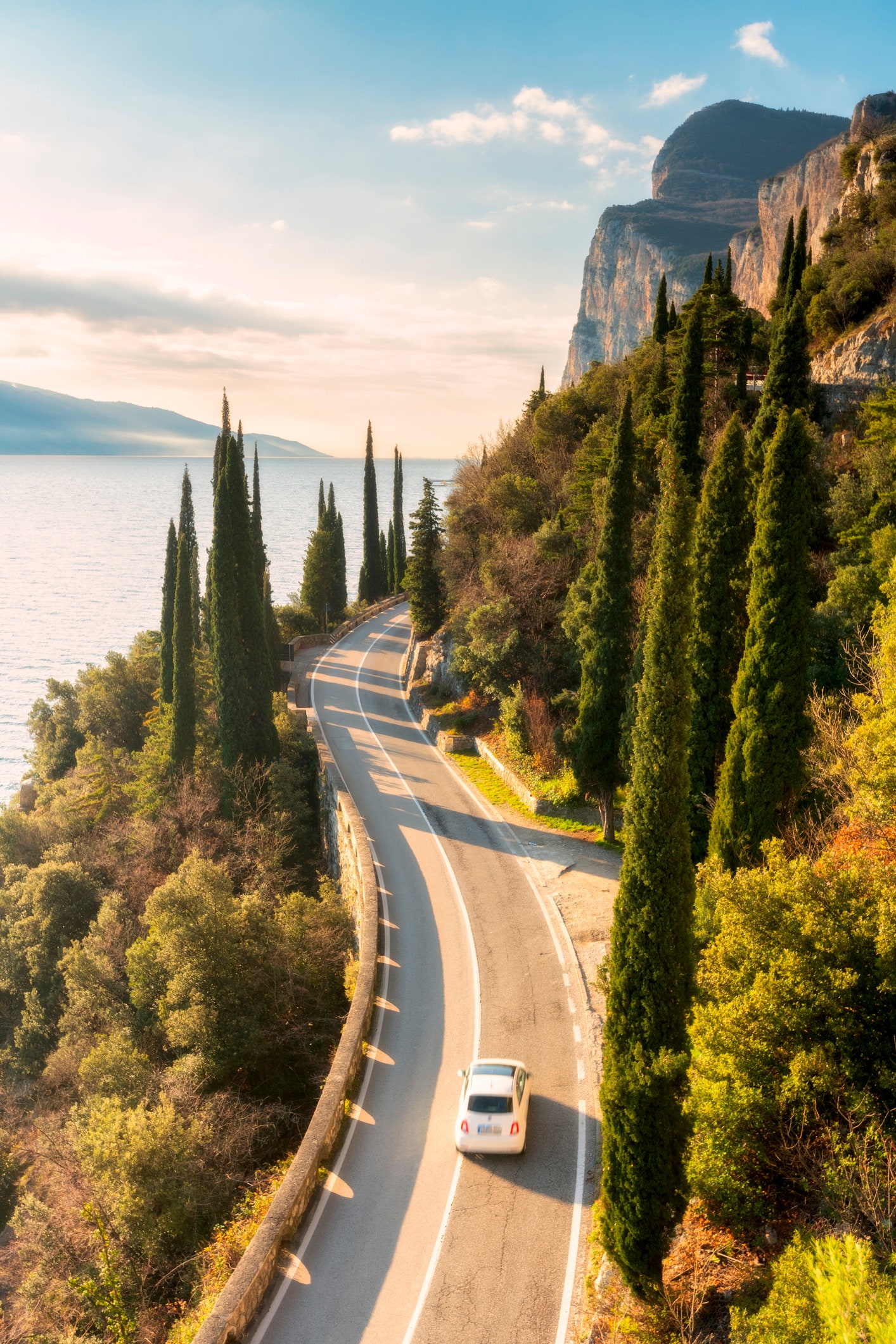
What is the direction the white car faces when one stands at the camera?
facing away from the viewer

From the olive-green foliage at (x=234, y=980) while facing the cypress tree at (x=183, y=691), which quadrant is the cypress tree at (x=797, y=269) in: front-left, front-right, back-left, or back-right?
front-right

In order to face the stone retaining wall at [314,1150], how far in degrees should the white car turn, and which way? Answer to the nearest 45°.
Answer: approximately 90° to its left

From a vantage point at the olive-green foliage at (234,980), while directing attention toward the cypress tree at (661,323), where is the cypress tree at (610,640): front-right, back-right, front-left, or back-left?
front-right

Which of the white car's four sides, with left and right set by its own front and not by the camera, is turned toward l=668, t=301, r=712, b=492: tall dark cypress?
front

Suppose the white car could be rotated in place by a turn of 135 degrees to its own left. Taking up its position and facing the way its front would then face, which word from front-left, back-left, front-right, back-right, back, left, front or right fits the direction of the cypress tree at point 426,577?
back-right

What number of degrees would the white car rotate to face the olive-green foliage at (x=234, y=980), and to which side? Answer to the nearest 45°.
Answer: approximately 45° to its left

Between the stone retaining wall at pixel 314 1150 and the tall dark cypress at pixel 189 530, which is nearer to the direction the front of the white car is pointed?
the tall dark cypress

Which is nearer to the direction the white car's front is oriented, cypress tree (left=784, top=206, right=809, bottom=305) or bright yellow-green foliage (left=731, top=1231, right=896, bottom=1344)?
the cypress tree

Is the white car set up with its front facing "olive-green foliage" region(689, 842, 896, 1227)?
no

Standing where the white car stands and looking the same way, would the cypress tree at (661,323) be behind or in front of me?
in front
